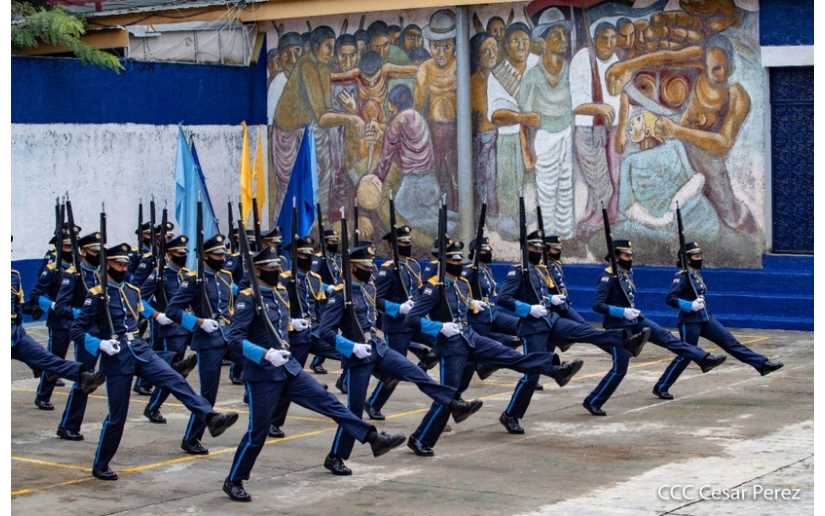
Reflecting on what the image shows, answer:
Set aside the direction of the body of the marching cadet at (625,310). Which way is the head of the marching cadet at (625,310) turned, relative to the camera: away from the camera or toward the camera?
toward the camera

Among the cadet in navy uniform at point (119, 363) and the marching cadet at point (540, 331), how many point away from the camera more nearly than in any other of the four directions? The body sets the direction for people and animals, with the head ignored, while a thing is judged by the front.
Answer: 0
